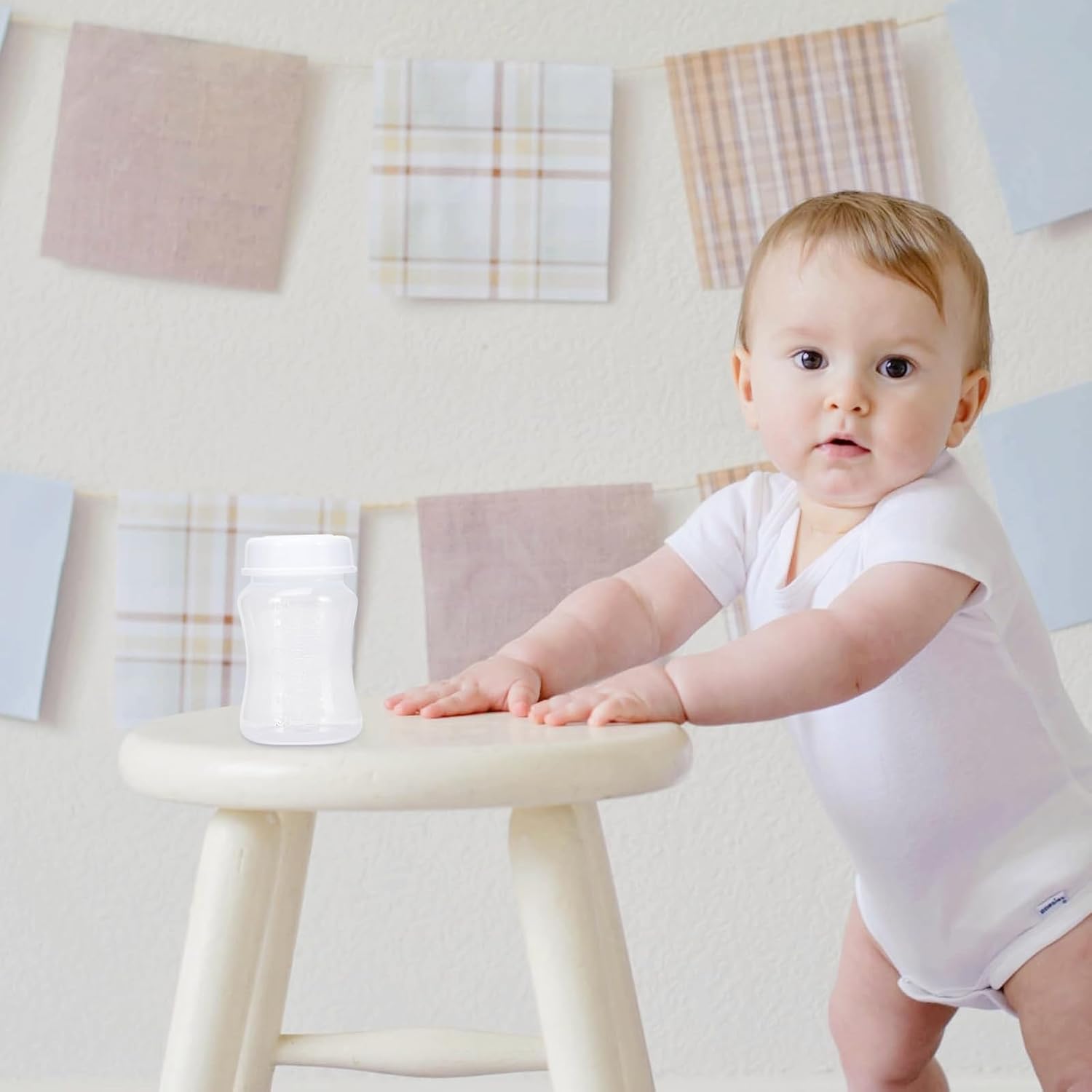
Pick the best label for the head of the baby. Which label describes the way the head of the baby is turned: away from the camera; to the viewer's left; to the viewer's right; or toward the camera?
toward the camera

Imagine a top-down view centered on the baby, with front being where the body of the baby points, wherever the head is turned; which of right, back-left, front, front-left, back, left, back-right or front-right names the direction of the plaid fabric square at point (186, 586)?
front-right

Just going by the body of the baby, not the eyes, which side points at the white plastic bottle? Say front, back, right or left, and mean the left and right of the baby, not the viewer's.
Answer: front

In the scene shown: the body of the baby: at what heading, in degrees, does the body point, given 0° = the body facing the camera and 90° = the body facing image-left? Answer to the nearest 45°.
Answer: approximately 45°
